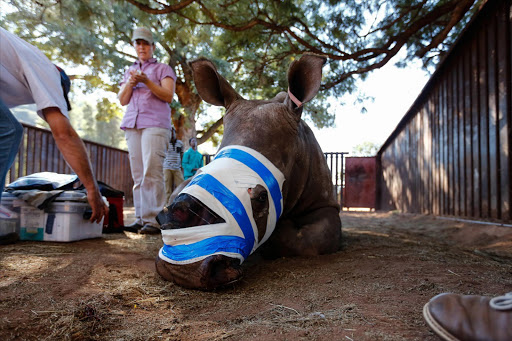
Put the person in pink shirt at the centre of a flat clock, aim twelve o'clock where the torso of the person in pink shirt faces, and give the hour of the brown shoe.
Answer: The brown shoe is roughly at 10 o'clock from the person in pink shirt.

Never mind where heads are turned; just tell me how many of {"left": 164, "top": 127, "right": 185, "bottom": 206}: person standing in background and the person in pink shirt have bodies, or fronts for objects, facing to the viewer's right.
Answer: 0

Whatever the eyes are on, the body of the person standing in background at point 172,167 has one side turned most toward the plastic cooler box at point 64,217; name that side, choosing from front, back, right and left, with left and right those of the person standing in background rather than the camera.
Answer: front

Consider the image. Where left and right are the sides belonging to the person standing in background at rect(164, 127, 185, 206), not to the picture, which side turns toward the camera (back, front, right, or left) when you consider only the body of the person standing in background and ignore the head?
front

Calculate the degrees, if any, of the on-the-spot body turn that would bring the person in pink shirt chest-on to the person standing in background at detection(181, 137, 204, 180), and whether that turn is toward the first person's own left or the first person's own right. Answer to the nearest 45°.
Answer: approximately 135° to the first person's own right

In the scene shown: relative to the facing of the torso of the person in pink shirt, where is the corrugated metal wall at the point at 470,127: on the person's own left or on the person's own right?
on the person's own left

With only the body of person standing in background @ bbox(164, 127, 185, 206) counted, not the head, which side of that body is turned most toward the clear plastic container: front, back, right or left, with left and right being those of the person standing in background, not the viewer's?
front

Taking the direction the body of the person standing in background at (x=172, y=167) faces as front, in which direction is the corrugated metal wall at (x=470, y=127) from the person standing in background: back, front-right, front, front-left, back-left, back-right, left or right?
front-left

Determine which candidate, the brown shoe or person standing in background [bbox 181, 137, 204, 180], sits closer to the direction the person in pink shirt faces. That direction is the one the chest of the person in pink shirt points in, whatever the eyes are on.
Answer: the brown shoe

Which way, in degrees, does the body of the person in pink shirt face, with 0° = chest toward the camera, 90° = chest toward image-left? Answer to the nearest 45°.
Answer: approximately 45°

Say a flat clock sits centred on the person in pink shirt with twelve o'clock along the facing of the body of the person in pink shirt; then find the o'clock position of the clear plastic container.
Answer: The clear plastic container is roughly at 1 o'clock from the person in pink shirt.

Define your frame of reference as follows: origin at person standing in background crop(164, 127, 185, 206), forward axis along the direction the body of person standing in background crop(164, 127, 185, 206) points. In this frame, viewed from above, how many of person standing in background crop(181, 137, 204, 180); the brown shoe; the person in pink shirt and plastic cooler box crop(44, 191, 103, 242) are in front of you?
3

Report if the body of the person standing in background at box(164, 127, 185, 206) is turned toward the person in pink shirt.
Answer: yes
